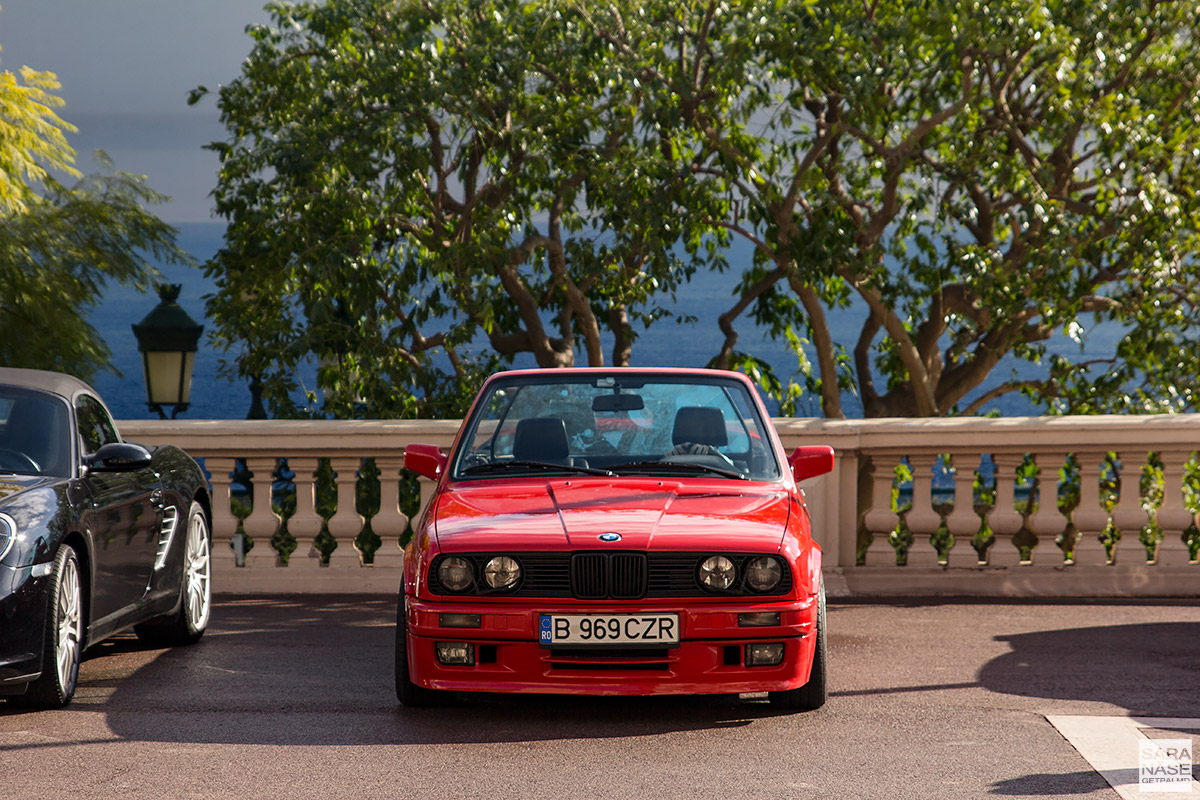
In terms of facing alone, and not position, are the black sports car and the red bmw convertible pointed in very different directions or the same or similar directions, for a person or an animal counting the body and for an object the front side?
same or similar directions

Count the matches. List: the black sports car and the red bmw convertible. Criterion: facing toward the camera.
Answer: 2

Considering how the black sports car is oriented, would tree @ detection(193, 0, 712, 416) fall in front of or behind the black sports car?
behind

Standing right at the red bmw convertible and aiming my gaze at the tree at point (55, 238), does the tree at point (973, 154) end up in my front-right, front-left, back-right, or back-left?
front-right

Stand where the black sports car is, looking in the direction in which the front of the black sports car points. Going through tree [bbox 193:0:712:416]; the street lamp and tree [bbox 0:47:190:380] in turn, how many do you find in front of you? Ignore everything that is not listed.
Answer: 0

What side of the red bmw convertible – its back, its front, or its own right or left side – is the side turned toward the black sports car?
right

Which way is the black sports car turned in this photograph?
toward the camera

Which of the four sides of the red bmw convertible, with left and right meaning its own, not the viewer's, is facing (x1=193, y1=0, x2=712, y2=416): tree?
back

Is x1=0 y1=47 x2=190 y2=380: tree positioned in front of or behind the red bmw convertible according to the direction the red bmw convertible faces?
behind

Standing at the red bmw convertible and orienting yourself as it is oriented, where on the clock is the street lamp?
The street lamp is roughly at 5 o'clock from the red bmw convertible.

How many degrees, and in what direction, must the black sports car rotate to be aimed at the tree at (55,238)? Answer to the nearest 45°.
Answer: approximately 180°

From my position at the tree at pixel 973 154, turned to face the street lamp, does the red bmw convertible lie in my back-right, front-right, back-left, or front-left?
front-left

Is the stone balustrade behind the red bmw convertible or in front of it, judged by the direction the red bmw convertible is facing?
behind
